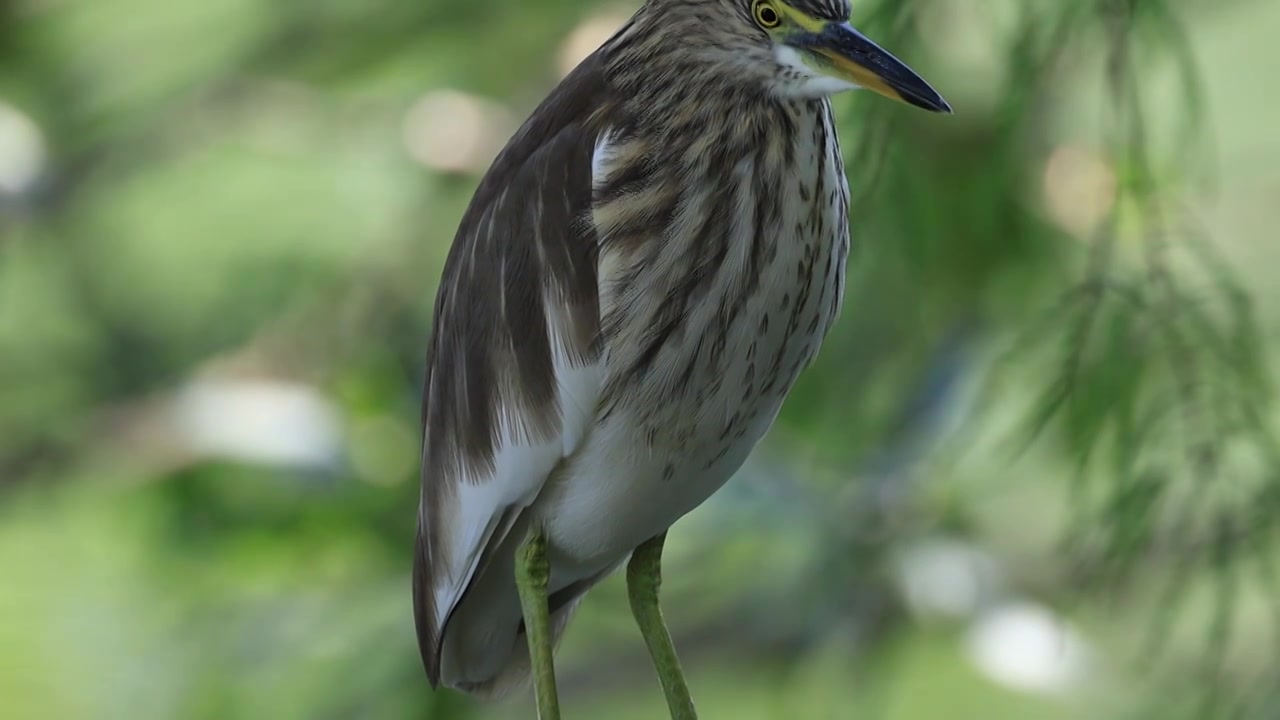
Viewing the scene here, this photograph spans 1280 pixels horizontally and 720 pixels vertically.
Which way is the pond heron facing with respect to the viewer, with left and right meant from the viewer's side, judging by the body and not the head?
facing the viewer and to the right of the viewer
